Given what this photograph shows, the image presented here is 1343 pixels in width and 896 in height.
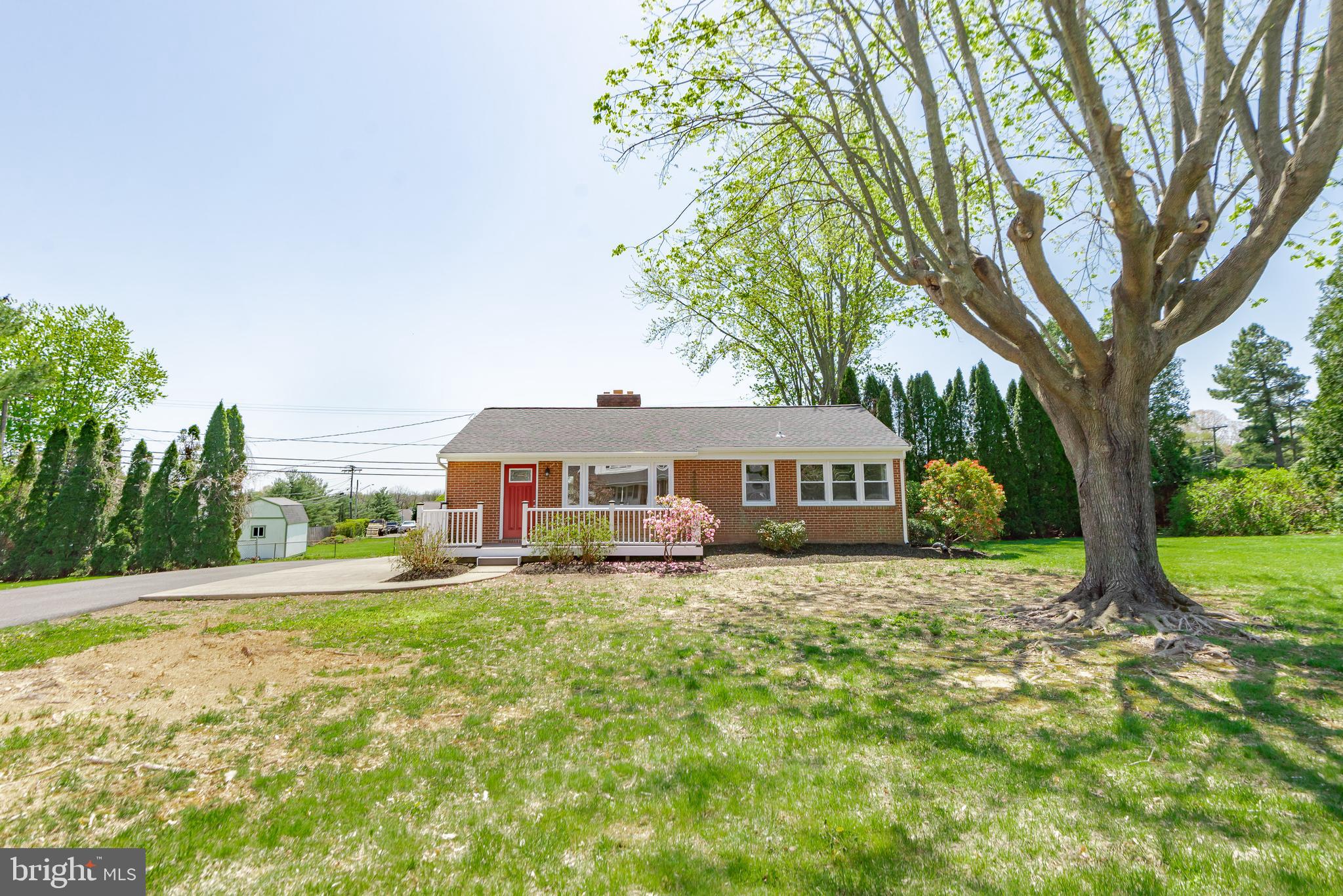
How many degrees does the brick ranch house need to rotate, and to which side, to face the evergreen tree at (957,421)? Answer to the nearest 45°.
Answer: approximately 135° to its left

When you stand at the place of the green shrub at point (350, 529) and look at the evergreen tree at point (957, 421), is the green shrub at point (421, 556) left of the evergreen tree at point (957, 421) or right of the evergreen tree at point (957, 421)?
right

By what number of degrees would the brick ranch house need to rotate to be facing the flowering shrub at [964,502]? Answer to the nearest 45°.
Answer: approximately 90° to its left

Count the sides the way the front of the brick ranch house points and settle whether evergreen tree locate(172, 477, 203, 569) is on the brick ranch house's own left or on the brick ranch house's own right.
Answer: on the brick ranch house's own right

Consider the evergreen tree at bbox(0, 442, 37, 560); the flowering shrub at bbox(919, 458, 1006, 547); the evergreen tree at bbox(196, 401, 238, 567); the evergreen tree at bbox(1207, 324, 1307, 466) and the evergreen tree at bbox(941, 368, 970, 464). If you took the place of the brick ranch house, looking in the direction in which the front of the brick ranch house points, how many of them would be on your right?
2

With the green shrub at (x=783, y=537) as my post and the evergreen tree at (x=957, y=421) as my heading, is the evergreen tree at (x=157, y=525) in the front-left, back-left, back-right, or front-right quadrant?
back-left

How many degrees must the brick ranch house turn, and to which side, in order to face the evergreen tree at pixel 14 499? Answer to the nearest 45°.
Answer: approximately 90° to its right

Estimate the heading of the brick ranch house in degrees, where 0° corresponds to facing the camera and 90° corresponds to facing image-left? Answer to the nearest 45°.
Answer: approximately 0°

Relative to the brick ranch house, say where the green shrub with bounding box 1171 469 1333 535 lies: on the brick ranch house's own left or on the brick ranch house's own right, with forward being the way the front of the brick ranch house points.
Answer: on the brick ranch house's own left

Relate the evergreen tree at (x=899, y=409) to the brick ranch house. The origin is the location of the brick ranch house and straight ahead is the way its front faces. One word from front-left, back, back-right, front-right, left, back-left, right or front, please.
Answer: back-left

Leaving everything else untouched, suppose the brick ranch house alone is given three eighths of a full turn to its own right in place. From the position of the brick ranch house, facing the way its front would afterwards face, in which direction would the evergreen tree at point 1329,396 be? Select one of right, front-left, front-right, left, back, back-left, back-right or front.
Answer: back-right

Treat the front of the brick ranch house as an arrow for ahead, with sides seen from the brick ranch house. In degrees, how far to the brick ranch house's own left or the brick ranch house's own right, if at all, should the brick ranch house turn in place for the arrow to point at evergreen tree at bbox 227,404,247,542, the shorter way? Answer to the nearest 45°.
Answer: approximately 90° to the brick ranch house's own right

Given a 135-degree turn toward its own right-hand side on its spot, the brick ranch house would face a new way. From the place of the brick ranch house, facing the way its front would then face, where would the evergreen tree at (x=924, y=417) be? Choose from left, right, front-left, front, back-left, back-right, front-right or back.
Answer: right

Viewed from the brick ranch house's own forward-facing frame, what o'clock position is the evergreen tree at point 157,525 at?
The evergreen tree is roughly at 3 o'clock from the brick ranch house.
